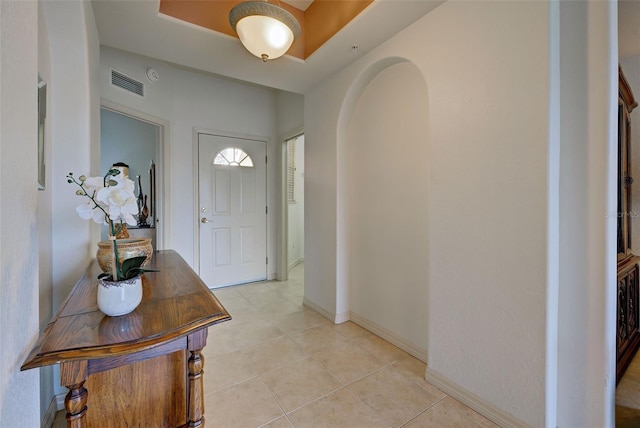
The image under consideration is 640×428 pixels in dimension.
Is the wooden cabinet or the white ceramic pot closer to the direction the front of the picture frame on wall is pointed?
the wooden cabinet

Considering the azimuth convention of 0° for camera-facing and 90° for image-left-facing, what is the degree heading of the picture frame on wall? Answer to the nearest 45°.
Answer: approximately 270°

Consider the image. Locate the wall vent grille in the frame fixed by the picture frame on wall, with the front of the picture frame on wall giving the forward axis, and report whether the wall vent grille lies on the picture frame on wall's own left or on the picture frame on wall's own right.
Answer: on the picture frame on wall's own left

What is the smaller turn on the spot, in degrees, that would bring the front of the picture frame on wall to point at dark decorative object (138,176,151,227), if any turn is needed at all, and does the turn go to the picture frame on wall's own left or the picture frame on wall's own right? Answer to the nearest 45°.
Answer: approximately 90° to the picture frame on wall's own left

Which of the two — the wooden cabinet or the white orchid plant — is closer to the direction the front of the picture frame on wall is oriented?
the wooden cabinet
